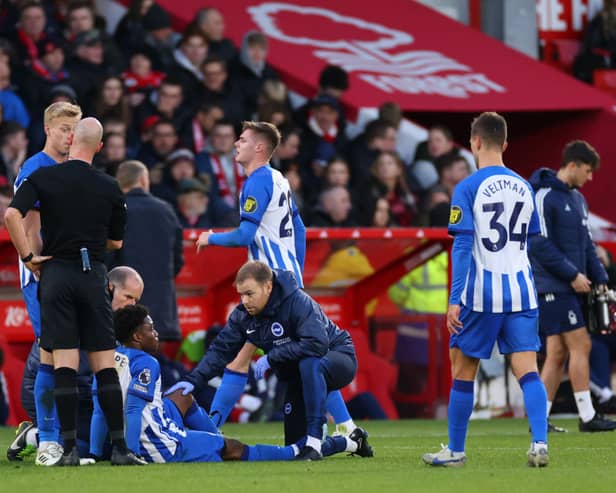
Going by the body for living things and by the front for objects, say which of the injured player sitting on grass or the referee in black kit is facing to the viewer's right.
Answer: the injured player sitting on grass

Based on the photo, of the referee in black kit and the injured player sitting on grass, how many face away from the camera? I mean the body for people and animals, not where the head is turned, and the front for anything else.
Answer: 1

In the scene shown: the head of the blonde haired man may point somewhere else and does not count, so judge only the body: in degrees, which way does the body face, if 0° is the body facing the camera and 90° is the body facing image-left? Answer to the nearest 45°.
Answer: approximately 315°

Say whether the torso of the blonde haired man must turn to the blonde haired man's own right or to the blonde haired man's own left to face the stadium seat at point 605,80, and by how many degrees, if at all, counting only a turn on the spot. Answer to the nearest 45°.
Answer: approximately 90° to the blonde haired man's own left

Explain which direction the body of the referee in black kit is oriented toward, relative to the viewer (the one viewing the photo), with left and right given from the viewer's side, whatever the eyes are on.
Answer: facing away from the viewer

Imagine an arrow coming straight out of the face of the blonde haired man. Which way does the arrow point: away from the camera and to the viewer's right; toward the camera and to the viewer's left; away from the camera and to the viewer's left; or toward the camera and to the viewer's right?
toward the camera and to the viewer's right

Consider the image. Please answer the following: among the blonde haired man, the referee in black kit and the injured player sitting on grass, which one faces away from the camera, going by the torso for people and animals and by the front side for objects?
the referee in black kit

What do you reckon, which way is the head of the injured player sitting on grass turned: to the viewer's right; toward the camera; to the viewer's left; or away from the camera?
to the viewer's right

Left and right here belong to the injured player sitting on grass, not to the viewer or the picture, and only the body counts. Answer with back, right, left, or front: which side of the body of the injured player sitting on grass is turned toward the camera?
right

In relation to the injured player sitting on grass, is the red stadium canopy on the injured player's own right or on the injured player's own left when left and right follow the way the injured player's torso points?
on the injured player's own left

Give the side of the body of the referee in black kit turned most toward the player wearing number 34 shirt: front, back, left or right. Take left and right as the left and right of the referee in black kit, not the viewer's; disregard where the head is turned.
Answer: right
